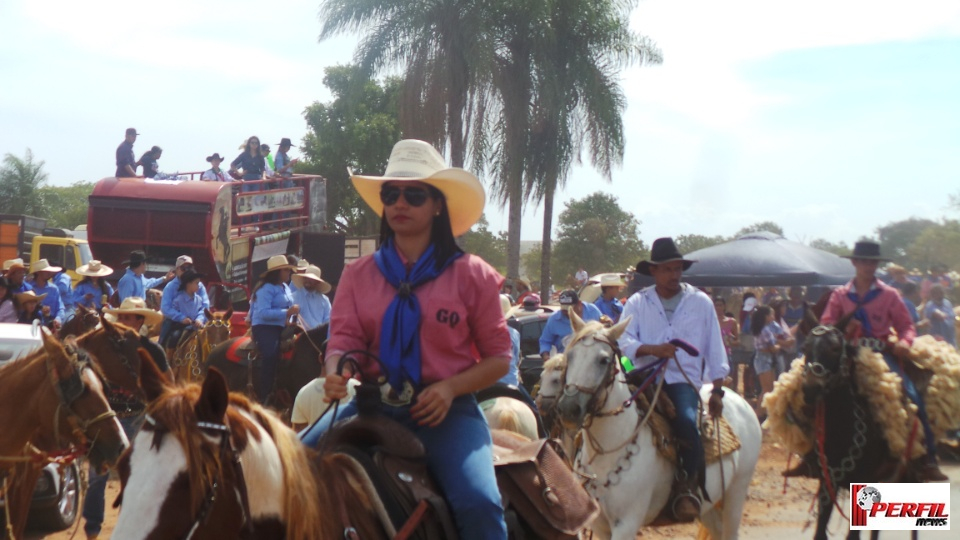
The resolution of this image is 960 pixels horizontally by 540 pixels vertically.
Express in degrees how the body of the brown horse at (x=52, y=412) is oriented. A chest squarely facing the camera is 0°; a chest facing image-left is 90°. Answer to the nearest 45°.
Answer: approximately 270°

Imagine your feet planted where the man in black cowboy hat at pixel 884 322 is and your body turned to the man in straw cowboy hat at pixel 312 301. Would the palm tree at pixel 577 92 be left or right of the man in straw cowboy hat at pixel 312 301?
right

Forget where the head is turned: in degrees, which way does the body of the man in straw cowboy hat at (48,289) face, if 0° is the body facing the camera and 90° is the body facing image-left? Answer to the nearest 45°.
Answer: approximately 315°

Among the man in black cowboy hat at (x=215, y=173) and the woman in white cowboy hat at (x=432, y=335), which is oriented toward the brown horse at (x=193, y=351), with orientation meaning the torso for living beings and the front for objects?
the man in black cowboy hat

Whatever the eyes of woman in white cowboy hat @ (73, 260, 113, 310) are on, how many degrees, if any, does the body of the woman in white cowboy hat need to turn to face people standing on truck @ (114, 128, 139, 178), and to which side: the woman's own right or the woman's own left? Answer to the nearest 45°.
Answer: approximately 180°

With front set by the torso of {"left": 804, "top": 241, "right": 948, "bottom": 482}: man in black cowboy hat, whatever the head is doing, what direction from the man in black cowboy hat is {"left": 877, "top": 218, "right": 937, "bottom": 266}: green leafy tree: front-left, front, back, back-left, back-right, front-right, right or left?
back

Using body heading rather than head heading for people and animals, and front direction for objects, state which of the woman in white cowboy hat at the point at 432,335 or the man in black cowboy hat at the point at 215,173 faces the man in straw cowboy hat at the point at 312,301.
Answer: the man in black cowboy hat

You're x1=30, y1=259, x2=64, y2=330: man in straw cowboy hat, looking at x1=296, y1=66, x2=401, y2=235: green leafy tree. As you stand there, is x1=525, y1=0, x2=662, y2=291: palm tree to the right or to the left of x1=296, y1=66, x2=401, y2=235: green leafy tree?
right
